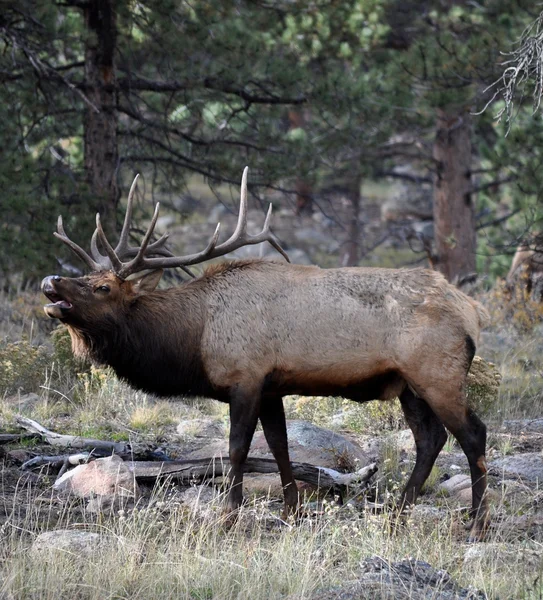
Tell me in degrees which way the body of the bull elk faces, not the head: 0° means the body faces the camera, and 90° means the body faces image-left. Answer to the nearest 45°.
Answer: approximately 90°
